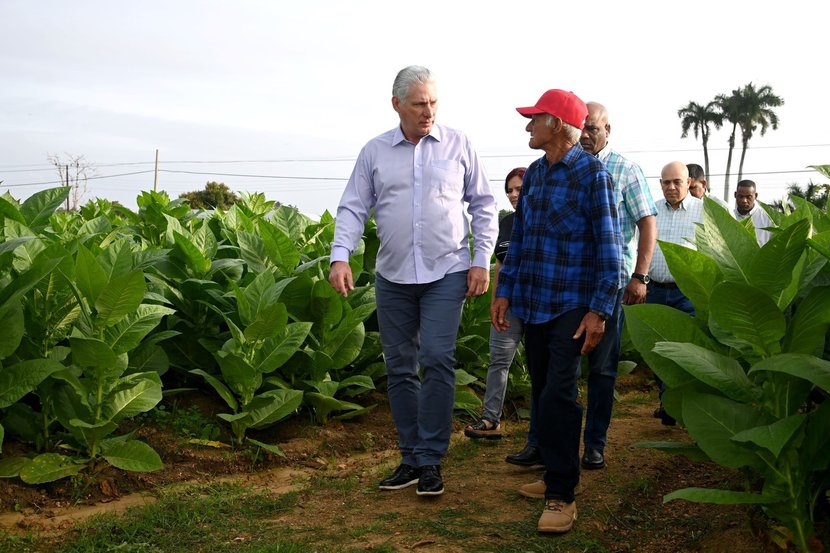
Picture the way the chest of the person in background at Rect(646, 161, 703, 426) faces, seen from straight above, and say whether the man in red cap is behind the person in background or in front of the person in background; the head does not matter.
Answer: in front

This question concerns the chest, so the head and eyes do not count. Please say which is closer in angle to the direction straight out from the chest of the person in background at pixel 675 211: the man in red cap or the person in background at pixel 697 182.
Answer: the man in red cap

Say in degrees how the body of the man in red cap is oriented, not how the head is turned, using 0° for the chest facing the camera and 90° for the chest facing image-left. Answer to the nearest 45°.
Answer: approximately 45°

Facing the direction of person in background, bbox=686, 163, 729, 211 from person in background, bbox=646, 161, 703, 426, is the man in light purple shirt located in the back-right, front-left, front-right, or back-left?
back-left

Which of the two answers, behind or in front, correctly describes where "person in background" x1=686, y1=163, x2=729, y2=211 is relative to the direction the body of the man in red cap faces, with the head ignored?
behind

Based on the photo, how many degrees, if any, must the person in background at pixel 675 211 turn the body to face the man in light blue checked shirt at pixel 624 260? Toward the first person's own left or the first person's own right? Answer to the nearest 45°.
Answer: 0° — they already face them

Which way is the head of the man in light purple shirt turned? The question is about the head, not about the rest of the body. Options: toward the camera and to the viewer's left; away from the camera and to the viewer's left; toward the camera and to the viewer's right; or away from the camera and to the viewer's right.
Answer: toward the camera and to the viewer's right

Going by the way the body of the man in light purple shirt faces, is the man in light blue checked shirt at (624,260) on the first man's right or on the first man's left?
on the first man's left

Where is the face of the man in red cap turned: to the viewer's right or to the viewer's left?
to the viewer's left

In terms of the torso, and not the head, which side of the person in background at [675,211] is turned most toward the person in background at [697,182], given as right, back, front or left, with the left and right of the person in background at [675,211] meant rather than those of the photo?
back

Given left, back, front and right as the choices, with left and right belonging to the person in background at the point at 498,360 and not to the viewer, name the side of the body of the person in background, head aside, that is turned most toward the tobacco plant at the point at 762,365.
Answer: left

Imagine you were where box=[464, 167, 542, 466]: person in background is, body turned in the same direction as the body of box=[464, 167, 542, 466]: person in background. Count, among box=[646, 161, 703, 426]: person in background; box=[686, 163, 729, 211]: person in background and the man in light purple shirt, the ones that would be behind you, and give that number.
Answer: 2

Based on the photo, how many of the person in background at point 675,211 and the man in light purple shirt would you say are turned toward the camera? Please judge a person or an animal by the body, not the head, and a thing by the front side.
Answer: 2
